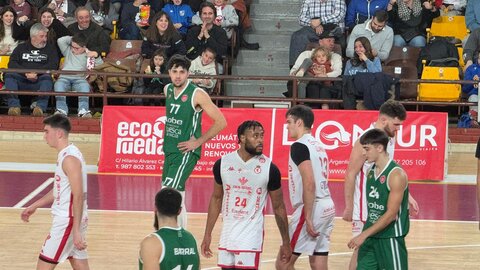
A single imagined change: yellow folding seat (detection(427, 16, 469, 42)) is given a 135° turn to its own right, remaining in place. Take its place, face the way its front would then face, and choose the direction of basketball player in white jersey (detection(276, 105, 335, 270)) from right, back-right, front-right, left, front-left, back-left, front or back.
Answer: back-left

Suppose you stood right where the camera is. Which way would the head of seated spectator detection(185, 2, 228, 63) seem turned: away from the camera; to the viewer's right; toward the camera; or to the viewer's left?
toward the camera

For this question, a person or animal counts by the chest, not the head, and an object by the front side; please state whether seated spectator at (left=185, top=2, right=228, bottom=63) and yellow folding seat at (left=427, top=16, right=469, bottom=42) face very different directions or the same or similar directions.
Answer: same or similar directions

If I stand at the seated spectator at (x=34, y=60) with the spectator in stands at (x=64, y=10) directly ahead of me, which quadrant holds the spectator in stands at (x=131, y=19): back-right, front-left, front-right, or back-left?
front-right

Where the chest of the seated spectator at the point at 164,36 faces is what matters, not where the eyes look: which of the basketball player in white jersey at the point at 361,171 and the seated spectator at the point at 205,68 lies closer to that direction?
the basketball player in white jersey

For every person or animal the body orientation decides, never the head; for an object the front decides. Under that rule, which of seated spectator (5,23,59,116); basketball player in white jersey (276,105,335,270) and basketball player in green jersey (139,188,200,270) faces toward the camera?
the seated spectator

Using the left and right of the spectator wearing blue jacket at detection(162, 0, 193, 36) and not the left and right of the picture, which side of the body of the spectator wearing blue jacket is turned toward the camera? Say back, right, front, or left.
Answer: front

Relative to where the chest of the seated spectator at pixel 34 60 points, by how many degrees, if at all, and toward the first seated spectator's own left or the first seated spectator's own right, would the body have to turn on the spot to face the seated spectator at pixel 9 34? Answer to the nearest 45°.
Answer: approximately 135° to the first seated spectator's own right

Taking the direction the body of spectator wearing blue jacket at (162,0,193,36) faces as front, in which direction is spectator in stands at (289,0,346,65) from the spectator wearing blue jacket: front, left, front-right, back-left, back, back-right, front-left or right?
left

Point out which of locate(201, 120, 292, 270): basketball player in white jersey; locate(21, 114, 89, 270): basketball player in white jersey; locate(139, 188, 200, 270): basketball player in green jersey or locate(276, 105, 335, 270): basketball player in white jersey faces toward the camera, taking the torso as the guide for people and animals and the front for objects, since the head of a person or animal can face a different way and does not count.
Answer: locate(201, 120, 292, 270): basketball player in white jersey

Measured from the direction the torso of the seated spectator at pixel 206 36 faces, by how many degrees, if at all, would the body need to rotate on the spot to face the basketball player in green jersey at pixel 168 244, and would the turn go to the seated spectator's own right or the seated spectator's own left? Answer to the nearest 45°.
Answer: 0° — they already face them

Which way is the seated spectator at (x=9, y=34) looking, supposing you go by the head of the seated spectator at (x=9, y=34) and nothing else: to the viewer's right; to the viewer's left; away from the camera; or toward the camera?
toward the camera

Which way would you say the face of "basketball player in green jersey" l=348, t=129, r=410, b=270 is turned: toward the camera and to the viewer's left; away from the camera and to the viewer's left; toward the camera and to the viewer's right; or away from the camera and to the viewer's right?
toward the camera and to the viewer's left

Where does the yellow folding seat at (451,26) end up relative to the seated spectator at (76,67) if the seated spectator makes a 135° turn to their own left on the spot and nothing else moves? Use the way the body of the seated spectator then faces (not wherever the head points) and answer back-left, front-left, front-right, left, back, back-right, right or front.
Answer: front-right

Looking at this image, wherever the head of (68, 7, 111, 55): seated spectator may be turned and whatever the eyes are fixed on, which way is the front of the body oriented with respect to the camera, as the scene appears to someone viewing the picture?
toward the camera

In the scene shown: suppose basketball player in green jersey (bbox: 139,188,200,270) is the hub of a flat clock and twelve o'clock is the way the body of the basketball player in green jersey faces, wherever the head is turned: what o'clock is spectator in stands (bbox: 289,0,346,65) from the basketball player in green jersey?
The spectator in stands is roughly at 2 o'clock from the basketball player in green jersey.

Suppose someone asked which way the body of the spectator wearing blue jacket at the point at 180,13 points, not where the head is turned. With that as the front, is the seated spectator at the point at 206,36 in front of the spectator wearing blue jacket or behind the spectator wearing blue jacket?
in front
